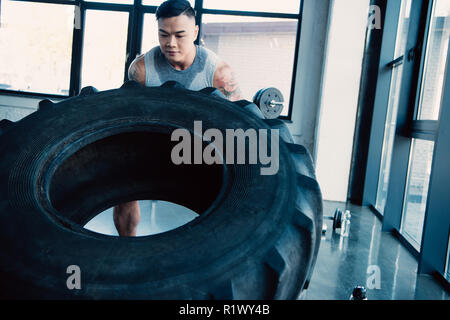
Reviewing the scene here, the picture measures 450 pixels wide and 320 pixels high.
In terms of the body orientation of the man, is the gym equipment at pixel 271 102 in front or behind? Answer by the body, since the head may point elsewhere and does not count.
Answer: behind

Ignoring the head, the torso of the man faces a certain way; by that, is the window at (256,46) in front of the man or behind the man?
behind

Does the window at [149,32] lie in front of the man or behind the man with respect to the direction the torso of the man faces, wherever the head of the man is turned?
behind

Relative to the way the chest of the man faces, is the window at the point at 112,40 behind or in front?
behind

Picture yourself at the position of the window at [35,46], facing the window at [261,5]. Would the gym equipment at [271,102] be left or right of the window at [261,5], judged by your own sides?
right

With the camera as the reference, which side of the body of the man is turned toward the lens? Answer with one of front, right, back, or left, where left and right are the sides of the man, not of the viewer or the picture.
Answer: front

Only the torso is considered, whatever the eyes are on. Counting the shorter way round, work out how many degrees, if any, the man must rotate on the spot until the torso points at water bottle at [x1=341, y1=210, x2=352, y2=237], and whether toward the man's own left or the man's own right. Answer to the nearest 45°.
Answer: approximately 135° to the man's own left

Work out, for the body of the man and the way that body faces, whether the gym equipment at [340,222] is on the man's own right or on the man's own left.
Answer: on the man's own left

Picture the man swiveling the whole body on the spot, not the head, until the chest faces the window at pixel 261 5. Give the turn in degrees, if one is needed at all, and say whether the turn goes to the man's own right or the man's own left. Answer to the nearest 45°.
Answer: approximately 180°

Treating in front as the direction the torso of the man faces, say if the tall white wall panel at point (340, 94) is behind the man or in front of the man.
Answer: behind

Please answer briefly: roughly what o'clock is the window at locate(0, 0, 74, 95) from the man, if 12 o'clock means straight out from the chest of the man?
The window is roughly at 5 o'clock from the man.

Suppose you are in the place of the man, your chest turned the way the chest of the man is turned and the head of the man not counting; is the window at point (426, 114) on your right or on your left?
on your left
